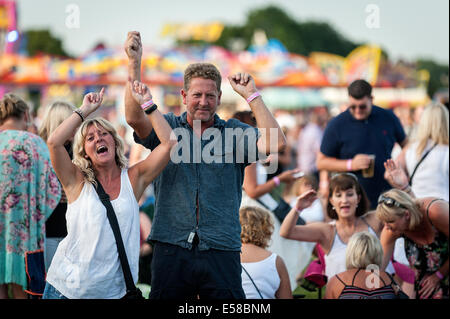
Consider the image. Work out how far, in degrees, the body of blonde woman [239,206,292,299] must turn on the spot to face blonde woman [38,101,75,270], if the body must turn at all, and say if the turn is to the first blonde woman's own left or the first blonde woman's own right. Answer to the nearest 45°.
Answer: approximately 90° to the first blonde woman's own left

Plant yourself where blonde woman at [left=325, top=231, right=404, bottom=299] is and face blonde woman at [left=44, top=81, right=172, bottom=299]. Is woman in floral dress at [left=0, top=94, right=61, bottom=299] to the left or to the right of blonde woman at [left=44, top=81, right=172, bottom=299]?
right

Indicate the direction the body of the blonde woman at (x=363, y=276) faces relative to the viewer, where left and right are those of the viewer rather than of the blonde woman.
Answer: facing away from the viewer

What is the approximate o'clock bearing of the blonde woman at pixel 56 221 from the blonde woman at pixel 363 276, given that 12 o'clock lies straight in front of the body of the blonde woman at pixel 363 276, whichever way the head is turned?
the blonde woman at pixel 56 221 is roughly at 9 o'clock from the blonde woman at pixel 363 276.

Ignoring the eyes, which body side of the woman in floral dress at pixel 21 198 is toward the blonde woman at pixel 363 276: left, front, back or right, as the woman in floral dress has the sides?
right

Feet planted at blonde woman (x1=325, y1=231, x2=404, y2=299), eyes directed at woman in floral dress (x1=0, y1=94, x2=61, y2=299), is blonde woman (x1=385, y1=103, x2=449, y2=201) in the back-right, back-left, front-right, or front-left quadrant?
back-right

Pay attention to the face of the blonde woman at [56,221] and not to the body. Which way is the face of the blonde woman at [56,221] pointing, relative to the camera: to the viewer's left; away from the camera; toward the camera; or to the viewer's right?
away from the camera

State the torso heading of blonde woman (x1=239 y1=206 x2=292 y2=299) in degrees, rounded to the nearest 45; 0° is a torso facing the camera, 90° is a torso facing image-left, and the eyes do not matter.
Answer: approximately 180°

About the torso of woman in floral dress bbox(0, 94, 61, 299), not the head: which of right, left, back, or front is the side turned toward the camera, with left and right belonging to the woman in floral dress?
back

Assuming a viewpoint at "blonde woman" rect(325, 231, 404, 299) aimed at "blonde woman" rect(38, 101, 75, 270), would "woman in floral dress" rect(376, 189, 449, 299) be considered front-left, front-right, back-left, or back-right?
back-right

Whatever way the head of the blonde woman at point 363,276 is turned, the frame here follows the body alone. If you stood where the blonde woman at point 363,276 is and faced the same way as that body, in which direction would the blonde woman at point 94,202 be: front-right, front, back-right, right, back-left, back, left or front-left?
back-left
